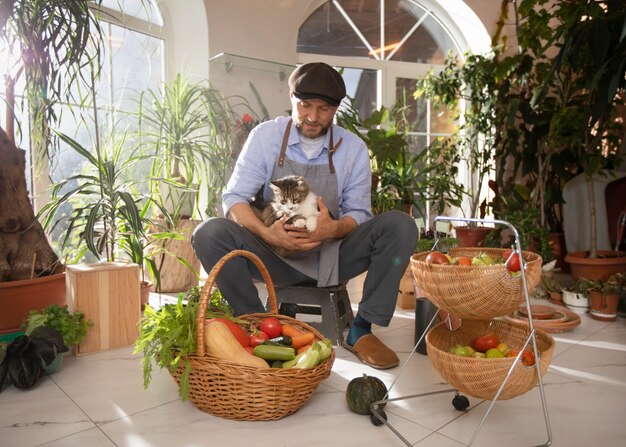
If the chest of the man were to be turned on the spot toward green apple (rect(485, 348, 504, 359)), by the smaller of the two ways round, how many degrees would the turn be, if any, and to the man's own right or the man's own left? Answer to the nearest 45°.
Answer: approximately 45° to the man's own left

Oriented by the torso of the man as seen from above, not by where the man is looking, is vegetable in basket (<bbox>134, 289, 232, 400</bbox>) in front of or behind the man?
in front

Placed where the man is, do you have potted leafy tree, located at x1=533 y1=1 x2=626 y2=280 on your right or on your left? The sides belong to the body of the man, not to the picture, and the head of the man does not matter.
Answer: on your left

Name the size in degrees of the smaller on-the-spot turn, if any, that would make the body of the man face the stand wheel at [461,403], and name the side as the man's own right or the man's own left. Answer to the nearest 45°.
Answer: approximately 45° to the man's own left

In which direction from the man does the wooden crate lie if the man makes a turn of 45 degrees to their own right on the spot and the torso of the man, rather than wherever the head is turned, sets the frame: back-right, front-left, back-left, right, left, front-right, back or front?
front-right

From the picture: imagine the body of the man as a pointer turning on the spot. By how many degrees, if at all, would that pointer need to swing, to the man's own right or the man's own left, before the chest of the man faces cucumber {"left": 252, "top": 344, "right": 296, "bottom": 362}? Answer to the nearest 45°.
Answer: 0° — they already face it

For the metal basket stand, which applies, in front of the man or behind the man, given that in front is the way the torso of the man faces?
in front

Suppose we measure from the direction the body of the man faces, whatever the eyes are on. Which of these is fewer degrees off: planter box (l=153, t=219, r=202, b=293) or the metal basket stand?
the metal basket stand

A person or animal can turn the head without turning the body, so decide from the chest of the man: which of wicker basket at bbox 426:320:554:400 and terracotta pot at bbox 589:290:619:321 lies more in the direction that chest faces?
the wicker basket

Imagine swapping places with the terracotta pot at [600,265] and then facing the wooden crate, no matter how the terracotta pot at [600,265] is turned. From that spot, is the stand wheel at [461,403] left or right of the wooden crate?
left

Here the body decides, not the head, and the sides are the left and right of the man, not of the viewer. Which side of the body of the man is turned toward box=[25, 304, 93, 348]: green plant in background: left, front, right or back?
right

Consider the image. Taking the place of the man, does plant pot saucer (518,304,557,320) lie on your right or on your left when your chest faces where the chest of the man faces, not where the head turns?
on your left

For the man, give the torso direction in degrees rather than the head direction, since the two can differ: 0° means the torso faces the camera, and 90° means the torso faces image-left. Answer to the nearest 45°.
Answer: approximately 0°
